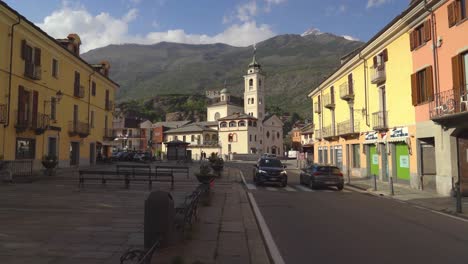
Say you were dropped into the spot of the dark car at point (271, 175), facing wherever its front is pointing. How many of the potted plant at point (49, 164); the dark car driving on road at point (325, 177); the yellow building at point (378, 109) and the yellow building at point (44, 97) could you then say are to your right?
2

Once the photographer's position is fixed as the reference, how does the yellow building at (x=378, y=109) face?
facing the viewer and to the left of the viewer

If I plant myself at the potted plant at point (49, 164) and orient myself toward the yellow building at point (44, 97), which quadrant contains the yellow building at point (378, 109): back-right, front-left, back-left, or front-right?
back-right

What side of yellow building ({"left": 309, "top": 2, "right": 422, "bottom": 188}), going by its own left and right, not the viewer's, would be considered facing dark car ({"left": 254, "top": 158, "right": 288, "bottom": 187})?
front

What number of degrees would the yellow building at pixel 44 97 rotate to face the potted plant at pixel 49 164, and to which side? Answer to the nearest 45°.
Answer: approximately 45° to its right

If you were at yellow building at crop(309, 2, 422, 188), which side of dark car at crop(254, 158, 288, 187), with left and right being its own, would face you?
left

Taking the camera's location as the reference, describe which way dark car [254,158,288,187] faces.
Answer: facing the viewer

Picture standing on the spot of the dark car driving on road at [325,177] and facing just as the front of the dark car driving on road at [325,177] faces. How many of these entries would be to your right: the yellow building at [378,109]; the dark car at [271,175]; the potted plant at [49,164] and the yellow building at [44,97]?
1

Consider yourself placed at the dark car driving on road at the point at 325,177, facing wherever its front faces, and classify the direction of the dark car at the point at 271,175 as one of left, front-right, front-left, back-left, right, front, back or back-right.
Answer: front-left

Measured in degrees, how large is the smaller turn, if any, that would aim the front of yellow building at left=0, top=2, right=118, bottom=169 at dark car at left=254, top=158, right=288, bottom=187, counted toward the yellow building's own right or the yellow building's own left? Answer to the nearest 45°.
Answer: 0° — it already faces it

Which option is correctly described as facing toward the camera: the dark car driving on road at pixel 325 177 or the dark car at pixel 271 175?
the dark car at pixel 271 175

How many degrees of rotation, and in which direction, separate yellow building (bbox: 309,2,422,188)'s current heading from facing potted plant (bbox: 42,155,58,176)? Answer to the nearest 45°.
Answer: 0° — it already faces it

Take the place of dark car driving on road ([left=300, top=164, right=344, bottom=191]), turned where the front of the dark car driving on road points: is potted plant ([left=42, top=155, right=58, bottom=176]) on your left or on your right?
on your left

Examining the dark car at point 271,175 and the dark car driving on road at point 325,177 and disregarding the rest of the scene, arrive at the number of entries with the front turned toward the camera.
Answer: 1

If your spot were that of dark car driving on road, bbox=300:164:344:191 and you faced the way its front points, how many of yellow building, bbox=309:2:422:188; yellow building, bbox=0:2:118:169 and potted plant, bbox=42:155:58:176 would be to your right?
1

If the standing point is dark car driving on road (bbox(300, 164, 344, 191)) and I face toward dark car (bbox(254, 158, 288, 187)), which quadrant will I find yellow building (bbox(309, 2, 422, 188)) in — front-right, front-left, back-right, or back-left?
back-right
